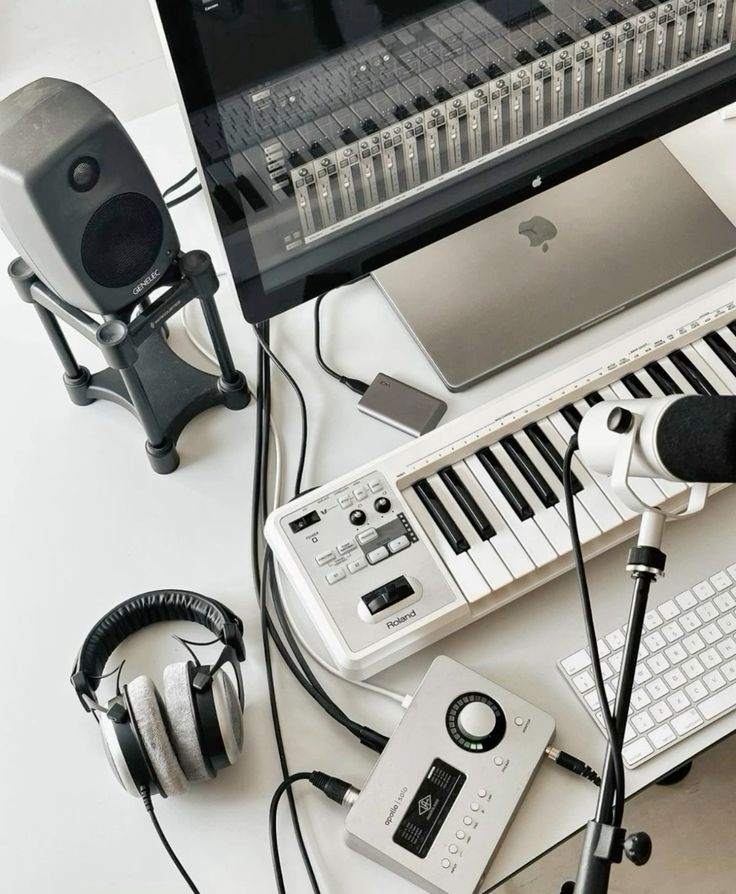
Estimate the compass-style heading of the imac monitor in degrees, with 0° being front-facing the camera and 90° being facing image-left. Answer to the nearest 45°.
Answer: approximately 315°

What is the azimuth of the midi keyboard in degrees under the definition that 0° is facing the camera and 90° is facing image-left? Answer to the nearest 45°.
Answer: approximately 315°
